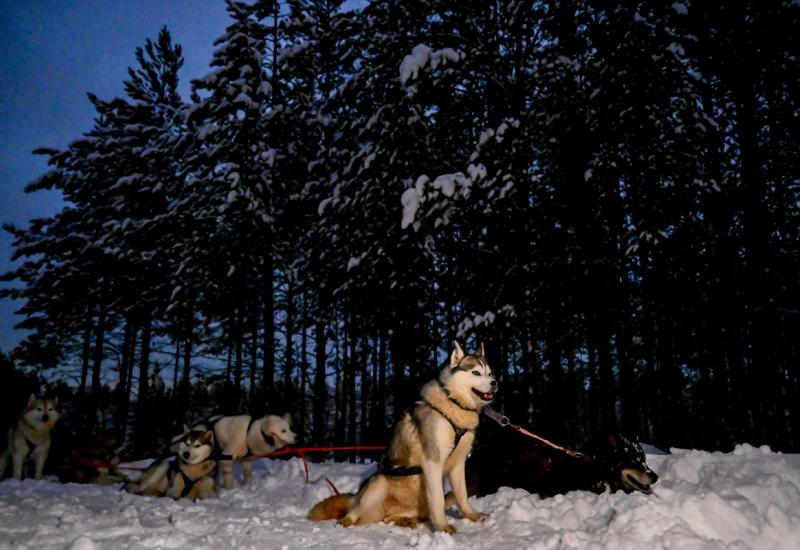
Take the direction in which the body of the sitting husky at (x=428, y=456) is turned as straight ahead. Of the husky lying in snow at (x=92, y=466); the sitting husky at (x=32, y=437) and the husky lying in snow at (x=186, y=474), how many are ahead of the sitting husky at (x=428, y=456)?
0

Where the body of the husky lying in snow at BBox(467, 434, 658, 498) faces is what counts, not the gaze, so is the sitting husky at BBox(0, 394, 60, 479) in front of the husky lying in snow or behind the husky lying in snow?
behind

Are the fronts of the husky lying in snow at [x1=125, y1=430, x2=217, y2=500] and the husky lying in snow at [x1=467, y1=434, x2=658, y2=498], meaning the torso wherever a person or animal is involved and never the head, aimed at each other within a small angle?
no

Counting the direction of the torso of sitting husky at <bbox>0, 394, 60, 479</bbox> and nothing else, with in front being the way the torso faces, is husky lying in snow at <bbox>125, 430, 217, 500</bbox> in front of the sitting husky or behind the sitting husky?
in front

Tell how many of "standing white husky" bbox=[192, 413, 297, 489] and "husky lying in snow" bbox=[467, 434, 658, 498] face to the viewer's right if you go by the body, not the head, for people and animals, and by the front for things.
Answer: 2

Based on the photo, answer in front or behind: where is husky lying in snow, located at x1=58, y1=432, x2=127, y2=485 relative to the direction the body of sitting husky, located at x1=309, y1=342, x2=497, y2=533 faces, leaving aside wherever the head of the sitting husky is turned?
behind

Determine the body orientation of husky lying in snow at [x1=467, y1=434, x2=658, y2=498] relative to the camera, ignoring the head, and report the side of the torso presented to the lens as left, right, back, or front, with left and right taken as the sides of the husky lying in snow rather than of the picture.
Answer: right

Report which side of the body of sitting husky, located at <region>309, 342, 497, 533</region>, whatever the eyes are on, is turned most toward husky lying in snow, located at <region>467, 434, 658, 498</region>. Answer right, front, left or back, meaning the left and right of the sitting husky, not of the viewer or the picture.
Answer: left

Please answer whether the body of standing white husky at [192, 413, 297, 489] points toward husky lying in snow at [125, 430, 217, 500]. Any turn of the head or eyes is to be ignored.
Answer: no

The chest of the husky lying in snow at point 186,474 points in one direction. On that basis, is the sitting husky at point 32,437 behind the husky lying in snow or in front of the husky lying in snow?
behind

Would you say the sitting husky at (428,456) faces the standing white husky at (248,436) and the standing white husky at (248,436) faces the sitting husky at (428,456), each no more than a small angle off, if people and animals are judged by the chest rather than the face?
no

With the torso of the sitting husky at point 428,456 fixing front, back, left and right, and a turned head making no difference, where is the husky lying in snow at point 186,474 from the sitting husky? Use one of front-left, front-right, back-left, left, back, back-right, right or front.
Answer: back

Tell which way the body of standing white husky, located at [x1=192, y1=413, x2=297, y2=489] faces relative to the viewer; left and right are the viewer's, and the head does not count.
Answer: facing to the right of the viewer
